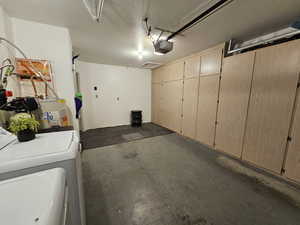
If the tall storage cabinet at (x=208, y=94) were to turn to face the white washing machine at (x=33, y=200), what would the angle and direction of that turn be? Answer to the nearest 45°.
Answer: approximately 45° to its left

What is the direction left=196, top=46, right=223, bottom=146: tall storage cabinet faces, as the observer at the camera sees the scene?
facing the viewer and to the left of the viewer

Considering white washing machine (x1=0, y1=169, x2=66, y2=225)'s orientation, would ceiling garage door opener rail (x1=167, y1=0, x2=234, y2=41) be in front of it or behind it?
in front

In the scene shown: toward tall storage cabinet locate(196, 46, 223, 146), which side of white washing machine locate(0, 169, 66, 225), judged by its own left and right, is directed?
front

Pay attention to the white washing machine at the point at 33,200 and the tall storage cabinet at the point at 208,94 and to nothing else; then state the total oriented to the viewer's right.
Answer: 1

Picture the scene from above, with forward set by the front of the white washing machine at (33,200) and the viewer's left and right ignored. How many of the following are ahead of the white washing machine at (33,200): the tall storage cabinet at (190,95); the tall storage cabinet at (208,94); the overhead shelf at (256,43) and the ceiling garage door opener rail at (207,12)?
4

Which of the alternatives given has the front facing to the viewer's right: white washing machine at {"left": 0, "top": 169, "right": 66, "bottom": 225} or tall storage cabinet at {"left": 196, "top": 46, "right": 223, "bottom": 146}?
the white washing machine

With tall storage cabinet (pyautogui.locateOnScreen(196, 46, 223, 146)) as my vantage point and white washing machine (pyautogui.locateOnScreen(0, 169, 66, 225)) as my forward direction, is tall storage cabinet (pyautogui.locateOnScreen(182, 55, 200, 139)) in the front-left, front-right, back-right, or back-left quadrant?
back-right

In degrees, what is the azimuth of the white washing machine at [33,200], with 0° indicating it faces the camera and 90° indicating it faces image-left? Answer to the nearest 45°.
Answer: approximately 270°

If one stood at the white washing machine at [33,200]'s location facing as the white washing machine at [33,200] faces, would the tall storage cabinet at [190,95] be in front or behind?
in front

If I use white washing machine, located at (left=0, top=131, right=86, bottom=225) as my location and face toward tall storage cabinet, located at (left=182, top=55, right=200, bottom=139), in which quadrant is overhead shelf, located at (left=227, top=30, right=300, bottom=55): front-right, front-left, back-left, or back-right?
front-right

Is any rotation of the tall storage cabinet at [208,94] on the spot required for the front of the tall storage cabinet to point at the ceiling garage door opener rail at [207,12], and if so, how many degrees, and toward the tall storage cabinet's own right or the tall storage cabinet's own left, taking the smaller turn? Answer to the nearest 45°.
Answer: approximately 45° to the tall storage cabinet's own left

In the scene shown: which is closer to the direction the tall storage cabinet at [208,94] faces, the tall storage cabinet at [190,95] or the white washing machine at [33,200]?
the white washing machine
